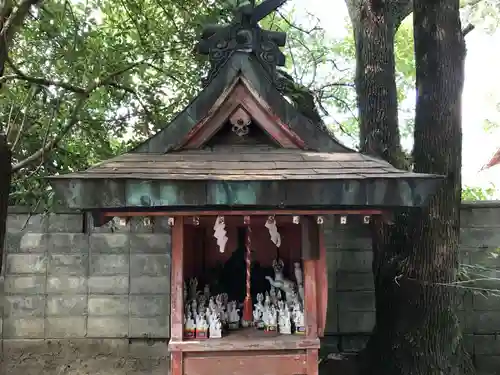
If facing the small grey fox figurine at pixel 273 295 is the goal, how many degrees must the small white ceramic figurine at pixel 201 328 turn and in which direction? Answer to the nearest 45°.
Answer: approximately 135° to its left

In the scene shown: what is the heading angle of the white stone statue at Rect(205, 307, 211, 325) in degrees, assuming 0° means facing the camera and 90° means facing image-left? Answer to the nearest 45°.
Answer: approximately 315°

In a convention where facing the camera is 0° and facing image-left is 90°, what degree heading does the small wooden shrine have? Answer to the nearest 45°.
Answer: approximately 0°

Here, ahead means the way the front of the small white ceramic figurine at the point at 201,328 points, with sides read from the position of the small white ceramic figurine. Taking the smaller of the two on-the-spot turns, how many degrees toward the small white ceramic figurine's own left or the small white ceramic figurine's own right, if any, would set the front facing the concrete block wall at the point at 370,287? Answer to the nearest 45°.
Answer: approximately 135° to the small white ceramic figurine's own left

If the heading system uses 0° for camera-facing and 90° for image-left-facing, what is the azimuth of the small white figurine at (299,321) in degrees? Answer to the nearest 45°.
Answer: approximately 45°

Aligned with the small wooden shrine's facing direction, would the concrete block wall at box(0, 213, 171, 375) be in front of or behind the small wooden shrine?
behind

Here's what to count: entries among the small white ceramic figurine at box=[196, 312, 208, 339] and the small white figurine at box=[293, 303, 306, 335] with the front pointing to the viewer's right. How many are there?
0
